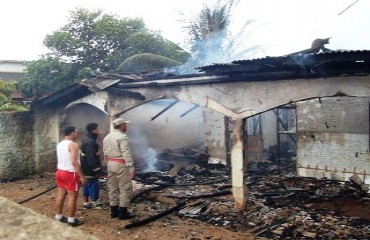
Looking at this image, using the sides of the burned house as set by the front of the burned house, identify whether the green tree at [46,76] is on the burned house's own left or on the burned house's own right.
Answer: on the burned house's own right

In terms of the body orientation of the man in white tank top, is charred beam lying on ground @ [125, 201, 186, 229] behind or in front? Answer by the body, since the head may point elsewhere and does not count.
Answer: in front

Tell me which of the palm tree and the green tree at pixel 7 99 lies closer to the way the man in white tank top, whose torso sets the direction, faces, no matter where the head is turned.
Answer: the palm tree

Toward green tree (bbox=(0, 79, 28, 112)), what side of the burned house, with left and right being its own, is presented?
right

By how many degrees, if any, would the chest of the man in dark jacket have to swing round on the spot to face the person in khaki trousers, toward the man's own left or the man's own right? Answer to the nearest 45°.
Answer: approximately 45° to the man's own right

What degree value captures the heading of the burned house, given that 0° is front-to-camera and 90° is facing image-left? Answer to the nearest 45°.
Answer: approximately 0°

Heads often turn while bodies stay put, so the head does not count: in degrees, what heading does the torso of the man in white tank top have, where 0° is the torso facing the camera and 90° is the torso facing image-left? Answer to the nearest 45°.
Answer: approximately 225°

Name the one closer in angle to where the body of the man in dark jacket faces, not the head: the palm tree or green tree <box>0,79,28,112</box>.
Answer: the palm tree

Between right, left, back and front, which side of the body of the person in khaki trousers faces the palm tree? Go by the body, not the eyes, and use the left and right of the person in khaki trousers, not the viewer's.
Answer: front
